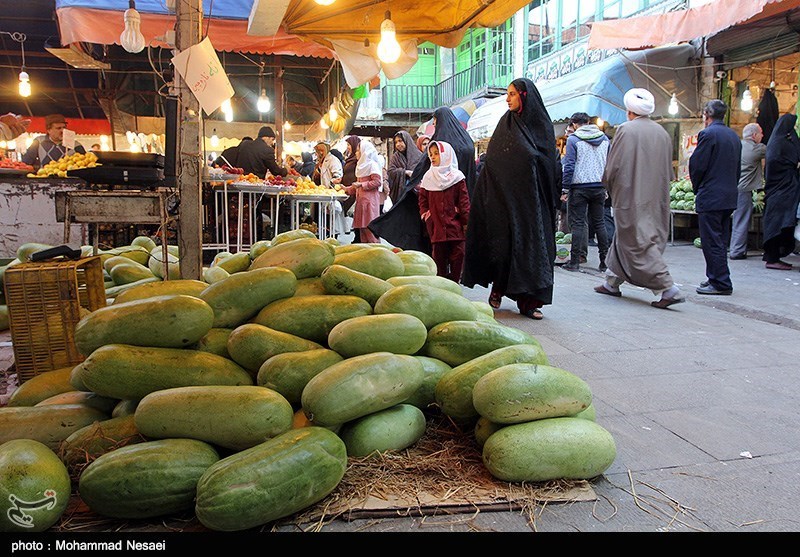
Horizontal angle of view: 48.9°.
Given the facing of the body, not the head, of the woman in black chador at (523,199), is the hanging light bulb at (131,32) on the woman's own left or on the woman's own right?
on the woman's own right

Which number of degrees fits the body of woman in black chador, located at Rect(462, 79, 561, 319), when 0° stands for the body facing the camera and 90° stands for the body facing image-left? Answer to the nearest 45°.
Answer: approximately 45°

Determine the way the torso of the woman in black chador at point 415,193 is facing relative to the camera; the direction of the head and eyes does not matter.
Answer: to the viewer's left

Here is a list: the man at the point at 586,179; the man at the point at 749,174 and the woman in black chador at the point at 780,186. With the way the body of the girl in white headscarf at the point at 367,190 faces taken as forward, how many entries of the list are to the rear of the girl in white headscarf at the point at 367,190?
3

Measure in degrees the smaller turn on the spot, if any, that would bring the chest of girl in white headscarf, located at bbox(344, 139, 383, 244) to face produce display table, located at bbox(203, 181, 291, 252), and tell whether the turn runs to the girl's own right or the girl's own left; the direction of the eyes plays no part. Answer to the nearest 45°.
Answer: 0° — they already face it

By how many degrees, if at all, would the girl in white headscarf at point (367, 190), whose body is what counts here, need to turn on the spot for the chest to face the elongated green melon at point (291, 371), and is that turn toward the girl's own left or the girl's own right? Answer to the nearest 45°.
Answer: approximately 90° to the girl's own left

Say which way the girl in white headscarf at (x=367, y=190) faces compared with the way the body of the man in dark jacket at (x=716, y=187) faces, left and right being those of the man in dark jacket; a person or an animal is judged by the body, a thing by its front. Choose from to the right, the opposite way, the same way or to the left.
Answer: to the left

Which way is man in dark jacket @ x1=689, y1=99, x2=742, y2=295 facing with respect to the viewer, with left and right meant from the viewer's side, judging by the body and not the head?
facing away from the viewer and to the left of the viewer

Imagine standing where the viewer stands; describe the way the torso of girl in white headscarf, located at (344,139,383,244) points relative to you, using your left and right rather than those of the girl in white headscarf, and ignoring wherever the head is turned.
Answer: facing to the left of the viewer
